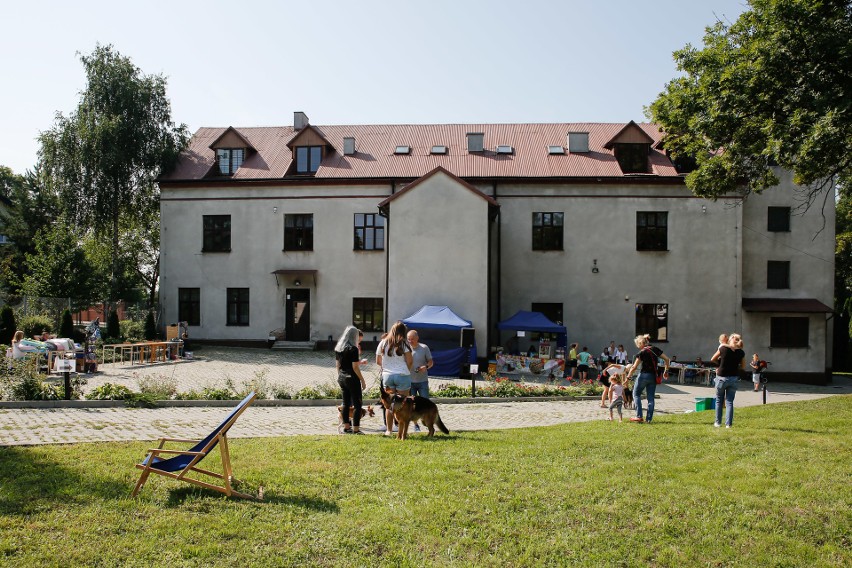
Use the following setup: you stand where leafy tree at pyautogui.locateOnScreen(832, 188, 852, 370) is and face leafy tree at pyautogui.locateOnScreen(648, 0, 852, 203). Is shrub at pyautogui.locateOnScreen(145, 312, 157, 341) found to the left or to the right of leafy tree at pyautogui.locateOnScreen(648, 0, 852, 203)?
right

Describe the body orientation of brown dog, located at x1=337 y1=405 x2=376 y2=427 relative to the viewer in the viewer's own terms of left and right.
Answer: facing to the right of the viewer

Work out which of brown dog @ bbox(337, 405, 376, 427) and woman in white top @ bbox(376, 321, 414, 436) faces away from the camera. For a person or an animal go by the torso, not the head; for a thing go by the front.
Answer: the woman in white top

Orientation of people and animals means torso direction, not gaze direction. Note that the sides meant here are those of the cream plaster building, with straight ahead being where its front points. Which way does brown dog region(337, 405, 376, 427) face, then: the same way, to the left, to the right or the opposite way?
to the left

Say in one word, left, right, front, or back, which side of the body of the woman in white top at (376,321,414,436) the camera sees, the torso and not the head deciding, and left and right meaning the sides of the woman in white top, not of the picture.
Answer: back

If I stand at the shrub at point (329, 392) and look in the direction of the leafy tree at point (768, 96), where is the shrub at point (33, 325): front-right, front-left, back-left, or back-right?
back-left

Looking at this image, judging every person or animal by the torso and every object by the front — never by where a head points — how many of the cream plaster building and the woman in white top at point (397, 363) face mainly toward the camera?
1

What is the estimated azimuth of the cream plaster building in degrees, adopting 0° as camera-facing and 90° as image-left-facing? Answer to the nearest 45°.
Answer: approximately 0°
